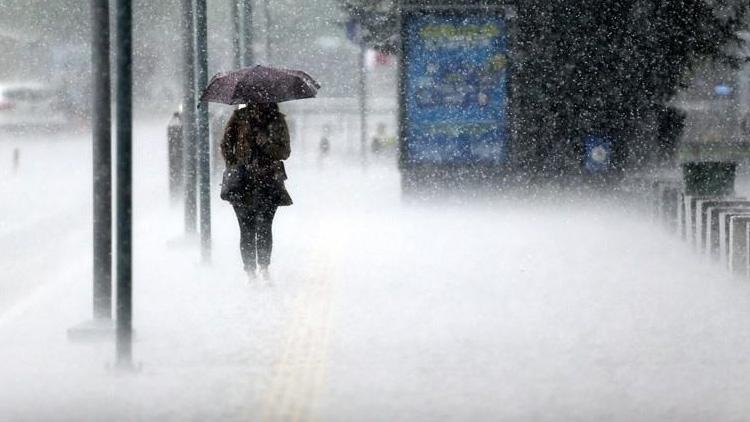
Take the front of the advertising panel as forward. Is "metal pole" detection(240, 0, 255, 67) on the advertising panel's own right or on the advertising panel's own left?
on the advertising panel's own right

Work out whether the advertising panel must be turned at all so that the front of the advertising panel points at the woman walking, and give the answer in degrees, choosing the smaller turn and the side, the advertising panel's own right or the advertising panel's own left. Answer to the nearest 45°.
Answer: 0° — it already faces them

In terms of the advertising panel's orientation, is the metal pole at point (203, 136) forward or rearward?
forward

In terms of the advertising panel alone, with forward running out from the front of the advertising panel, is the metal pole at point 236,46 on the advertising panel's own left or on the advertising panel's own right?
on the advertising panel's own right

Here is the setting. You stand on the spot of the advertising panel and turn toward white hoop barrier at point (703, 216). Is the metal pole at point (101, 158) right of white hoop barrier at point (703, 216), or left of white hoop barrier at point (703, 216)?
right

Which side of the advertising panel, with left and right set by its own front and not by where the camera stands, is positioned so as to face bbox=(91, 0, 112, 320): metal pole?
front

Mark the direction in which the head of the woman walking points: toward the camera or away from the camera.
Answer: away from the camera

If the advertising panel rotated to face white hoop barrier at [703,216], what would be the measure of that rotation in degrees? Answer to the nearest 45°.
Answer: approximately 45° to its left

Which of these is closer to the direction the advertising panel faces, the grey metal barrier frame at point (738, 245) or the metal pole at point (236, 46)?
the grey metal barrier frame

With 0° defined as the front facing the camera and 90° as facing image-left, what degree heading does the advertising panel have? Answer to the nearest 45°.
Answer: approximately 0°
